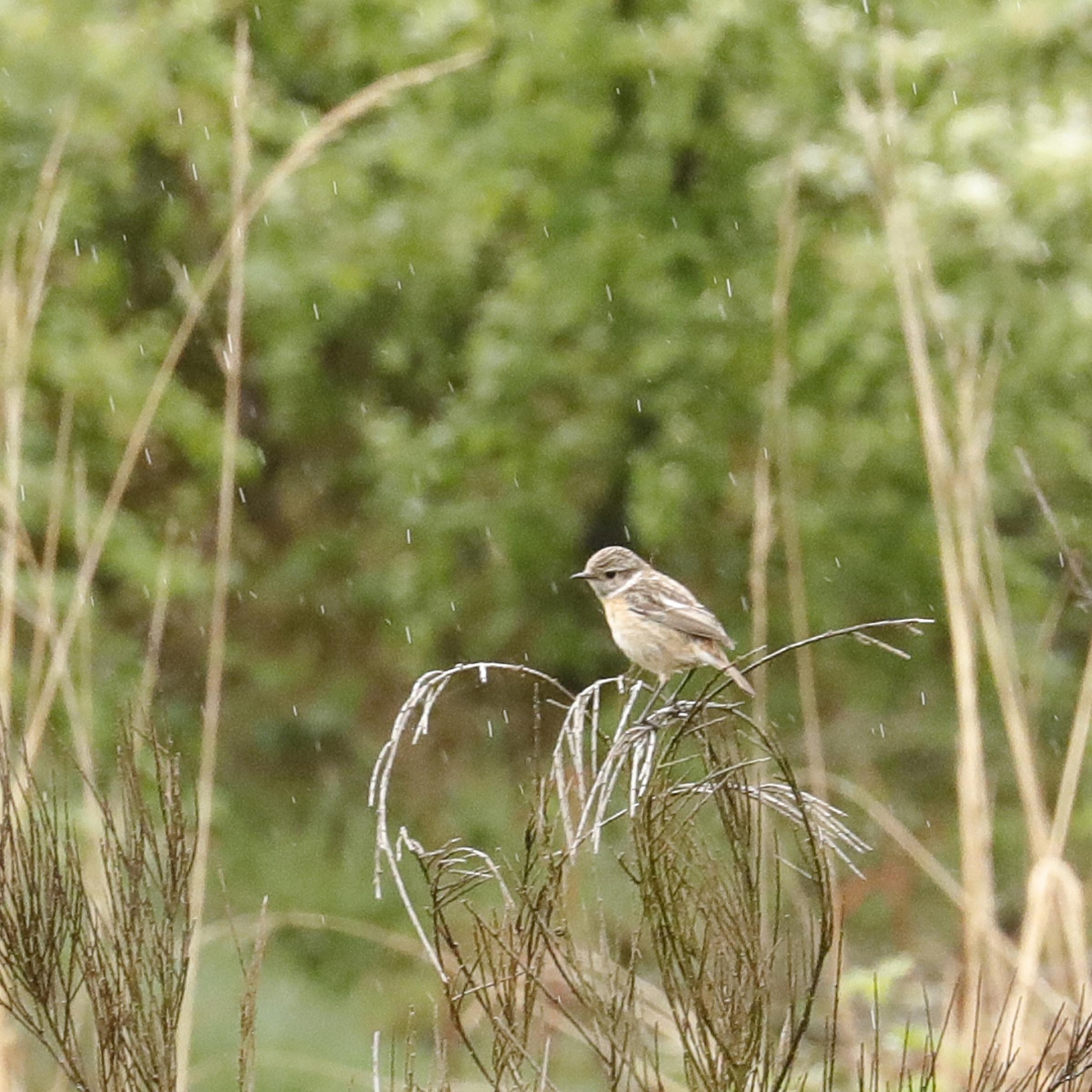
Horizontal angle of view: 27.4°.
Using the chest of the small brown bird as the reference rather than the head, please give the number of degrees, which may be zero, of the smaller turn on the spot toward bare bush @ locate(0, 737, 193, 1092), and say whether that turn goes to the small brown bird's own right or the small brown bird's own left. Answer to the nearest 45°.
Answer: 0° — it already faces it

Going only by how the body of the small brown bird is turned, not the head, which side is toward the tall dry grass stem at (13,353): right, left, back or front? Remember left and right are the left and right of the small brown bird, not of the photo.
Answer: front

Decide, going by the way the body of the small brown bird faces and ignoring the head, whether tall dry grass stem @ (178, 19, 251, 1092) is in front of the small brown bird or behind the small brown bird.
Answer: in front

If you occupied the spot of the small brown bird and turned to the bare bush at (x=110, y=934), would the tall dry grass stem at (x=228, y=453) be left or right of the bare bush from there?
right

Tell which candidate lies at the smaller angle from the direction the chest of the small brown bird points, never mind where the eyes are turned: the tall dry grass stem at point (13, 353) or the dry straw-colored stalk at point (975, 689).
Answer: the tall dry grass stem

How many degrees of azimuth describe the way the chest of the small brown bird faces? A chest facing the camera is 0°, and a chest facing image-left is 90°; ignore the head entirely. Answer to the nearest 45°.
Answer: approximately 90°
